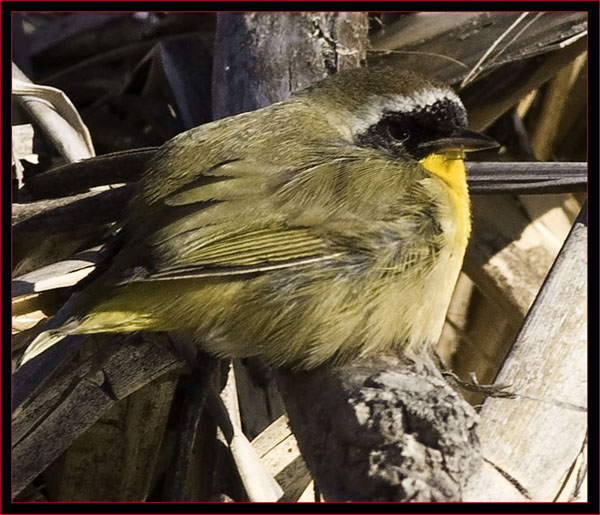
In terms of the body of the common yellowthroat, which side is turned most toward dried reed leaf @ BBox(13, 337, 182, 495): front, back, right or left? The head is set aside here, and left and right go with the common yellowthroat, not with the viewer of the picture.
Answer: back

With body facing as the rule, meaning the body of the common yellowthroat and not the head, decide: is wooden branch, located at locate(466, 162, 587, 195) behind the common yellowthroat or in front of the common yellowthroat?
in front

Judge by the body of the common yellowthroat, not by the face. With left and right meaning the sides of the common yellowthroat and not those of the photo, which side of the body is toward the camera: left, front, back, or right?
right

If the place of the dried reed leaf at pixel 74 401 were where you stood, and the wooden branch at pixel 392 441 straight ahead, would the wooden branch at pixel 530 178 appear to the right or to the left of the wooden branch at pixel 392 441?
left

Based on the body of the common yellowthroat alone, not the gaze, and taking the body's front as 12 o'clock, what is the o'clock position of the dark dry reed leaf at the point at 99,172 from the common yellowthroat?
The dark dry reed leaf is roughly at 7 o'clock from the common yellowthroat.
